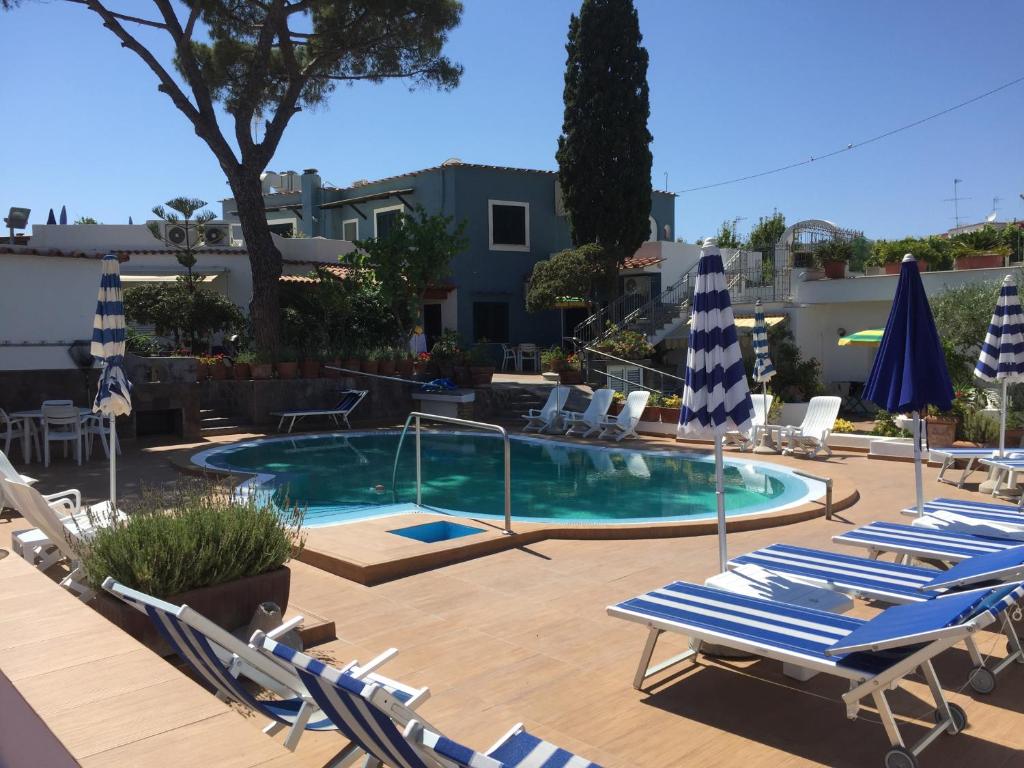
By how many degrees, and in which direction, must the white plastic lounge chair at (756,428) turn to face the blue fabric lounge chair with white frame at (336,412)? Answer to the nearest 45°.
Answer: approximately 45° to its right

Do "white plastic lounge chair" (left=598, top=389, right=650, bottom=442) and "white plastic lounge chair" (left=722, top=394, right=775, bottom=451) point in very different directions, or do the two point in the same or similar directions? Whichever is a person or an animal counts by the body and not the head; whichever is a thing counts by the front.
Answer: same or similar directions

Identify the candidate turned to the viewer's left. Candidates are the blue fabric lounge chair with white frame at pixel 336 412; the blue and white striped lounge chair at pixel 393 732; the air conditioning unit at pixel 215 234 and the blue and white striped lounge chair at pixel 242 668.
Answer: the blue fabric lounge chair with white frame

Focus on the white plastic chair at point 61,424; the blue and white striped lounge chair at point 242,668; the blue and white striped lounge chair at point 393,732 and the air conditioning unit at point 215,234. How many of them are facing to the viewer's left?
0

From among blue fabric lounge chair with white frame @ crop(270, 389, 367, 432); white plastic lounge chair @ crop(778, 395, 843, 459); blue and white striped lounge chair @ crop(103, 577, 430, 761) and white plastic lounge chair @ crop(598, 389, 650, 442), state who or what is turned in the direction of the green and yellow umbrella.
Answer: the blue and white striped lounge chair

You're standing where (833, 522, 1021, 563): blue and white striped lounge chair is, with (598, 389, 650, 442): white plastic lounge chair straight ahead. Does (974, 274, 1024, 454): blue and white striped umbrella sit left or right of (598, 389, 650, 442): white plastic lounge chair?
right

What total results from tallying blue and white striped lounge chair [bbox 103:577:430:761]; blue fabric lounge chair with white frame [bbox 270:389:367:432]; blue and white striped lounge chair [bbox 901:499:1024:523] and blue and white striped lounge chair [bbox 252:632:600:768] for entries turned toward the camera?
0

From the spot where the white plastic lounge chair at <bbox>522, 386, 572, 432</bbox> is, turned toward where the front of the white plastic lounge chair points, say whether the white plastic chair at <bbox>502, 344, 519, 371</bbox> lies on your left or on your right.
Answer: on your right

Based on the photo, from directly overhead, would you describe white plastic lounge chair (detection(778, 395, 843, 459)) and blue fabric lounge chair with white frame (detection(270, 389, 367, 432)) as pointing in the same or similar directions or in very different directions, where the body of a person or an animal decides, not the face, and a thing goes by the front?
same or similar directions

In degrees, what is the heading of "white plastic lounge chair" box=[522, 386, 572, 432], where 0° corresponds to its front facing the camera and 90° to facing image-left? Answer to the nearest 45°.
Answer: approximately 45°

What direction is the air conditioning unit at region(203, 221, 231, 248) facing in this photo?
toward the camera

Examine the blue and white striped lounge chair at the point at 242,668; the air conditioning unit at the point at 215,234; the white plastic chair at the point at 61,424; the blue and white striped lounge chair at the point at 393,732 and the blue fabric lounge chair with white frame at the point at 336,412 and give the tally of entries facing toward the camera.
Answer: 1

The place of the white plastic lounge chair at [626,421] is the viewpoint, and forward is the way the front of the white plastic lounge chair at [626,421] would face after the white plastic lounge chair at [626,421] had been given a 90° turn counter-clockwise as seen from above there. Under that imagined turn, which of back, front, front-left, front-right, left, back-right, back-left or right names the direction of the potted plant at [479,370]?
back

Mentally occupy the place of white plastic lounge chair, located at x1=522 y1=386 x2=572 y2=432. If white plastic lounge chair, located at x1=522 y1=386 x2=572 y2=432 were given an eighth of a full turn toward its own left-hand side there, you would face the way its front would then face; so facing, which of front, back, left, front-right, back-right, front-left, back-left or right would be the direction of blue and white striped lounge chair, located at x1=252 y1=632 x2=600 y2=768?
front

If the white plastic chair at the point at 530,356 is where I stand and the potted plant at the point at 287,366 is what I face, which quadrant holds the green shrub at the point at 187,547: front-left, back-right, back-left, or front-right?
front-left

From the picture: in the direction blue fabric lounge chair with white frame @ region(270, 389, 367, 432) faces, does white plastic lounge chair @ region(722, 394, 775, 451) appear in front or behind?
behind

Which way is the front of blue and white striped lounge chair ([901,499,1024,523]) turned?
to the viewer's left
